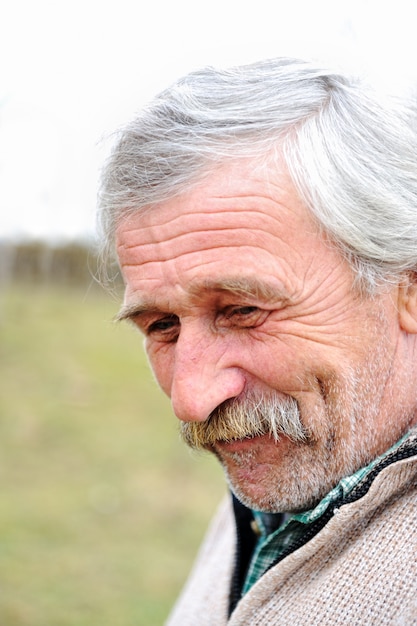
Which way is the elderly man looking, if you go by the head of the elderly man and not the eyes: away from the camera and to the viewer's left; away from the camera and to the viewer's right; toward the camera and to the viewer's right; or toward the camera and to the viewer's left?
toward the camera and to the viewer's left

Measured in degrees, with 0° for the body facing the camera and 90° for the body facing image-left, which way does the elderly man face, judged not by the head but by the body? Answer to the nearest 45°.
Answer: approximately 45°
